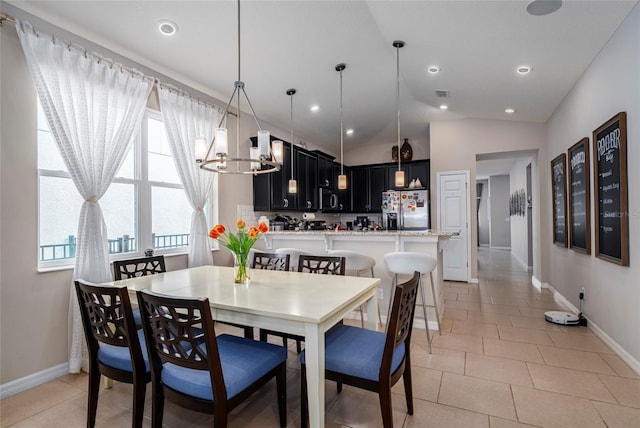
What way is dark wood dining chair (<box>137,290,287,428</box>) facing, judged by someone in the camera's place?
facing away from the viewer and to the right of the viewer

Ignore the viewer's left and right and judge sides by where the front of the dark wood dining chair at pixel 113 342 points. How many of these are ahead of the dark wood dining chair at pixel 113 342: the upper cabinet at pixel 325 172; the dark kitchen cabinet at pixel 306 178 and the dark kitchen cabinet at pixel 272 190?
3

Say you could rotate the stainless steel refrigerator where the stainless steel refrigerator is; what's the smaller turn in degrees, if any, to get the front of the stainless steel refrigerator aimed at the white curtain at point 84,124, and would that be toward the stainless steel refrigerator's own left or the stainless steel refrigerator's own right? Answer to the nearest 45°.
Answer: approximately 45° to the stainless steel refrigerator's own right

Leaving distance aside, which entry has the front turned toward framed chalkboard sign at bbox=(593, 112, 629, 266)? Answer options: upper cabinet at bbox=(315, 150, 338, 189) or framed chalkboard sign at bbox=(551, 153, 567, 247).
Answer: the upper cabinet

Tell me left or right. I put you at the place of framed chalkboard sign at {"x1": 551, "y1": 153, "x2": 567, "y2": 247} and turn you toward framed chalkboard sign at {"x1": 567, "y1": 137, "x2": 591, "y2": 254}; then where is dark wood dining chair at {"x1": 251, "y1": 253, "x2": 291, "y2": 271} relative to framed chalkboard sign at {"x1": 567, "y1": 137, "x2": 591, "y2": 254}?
right

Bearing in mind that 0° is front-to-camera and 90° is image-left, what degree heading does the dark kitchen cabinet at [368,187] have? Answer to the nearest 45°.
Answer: approximately 0°

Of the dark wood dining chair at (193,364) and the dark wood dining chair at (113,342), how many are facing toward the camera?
0

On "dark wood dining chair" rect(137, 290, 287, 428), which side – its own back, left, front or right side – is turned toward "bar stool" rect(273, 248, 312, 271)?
front

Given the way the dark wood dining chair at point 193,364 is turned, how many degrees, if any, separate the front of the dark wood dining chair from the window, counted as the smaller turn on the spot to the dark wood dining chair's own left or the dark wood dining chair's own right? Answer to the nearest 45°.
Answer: approximately 45° to the dark wood dining chair's own left

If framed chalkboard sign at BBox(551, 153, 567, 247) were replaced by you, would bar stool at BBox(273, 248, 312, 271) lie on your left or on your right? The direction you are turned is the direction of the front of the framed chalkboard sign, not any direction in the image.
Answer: on your left

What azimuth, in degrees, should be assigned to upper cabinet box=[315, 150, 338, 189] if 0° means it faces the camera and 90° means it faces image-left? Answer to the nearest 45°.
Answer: approximately 315°

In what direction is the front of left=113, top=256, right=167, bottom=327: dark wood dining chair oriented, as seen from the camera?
facing the viewer and to the right of the viewer

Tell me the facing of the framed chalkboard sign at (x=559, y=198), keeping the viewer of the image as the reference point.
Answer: facing to the left of the viewer
